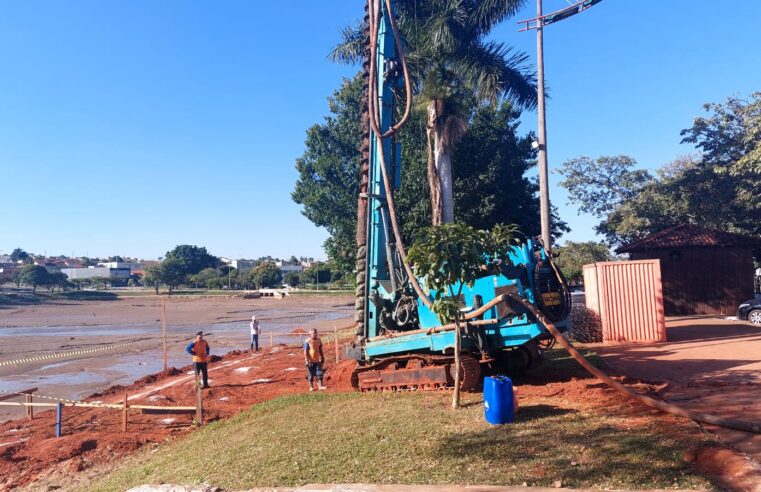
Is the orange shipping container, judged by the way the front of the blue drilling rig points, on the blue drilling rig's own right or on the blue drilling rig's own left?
on the blue drilling rig's own right

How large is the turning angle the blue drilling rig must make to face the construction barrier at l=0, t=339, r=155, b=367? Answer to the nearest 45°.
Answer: approximately 45° to its right

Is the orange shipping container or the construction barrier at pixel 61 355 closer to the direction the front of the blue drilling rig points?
the construction barrier

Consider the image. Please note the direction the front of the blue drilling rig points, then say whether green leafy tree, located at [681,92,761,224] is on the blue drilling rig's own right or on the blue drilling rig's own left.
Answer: on the blue drilling rig's own right

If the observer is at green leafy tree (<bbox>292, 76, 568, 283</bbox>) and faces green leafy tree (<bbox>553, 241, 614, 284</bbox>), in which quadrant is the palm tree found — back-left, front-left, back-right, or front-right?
back-right

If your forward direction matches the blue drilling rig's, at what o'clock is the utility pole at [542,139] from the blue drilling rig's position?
The utility pole is roughly at 4 o'clock from the blue drilling rig.

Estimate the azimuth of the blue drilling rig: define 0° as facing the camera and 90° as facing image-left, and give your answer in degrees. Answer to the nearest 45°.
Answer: approximately 90°

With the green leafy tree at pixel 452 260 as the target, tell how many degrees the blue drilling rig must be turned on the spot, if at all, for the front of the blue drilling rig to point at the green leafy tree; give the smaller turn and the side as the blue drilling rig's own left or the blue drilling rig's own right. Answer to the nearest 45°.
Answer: approximately 90° to the blue drilling rig's own left

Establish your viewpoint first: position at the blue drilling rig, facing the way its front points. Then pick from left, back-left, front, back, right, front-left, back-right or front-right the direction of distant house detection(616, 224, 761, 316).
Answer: back-right

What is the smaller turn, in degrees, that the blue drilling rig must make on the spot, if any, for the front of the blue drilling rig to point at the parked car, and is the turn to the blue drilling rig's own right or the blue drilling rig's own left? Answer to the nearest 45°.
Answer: approximately 135° to the blue drilling rig's own right

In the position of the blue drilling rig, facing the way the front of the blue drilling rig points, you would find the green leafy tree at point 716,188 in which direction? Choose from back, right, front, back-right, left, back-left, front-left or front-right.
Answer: back-right

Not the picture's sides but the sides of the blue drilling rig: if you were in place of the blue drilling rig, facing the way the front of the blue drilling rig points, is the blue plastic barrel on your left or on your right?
on your left
